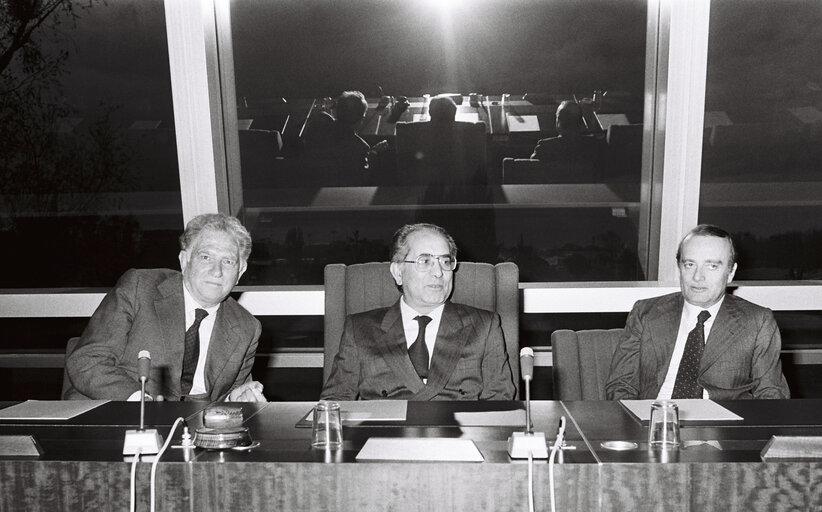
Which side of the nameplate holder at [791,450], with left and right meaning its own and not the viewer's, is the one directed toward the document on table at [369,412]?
right

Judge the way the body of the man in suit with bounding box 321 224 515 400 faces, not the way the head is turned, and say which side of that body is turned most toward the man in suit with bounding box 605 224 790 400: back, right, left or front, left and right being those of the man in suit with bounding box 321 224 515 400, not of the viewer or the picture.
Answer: left

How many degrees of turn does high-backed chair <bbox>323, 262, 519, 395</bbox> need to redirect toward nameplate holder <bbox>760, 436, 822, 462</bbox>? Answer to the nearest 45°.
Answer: approximately 45° to its left

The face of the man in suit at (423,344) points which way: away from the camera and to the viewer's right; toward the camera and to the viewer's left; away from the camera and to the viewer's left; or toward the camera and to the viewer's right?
toward the camera and to the viewer's right

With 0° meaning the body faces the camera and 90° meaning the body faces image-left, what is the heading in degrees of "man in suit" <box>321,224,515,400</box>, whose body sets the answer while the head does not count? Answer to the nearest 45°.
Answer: approximately 0°

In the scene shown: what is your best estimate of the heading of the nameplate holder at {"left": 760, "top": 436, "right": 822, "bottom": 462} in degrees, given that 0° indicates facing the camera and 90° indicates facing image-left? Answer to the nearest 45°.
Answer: approximately 0°

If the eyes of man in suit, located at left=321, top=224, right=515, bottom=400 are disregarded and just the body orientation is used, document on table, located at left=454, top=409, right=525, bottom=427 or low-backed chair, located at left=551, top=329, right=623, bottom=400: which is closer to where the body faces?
the document on table

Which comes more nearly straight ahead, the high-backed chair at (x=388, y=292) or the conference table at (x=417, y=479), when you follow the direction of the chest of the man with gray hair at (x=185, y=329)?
the conference table
